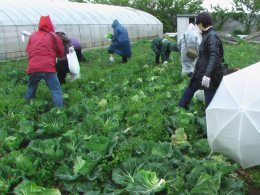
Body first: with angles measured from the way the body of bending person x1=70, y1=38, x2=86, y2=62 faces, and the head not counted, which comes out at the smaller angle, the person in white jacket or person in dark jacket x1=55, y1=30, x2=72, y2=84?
the person in dark jacket

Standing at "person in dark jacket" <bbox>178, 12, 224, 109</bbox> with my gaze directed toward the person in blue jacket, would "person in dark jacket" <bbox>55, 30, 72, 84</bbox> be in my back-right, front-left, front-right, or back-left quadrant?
front-left

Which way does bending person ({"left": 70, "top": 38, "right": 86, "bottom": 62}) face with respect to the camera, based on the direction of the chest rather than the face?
to the viewer's left

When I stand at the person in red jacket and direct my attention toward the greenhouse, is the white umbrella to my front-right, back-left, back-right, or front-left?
back-right

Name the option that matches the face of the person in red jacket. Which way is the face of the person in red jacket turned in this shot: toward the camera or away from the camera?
away from the camera

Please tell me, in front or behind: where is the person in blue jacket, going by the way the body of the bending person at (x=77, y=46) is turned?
behind

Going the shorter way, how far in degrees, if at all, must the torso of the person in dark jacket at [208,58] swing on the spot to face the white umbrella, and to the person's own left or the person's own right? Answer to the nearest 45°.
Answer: approximately 90° to the person's own left

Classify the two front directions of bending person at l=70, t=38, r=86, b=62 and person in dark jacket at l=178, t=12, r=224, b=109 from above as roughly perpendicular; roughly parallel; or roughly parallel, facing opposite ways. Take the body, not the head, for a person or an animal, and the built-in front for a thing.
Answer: roughly parallel

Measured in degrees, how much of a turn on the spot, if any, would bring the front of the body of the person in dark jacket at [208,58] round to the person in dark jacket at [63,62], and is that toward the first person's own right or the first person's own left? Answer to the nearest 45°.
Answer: approximately 45° to the first person's own right

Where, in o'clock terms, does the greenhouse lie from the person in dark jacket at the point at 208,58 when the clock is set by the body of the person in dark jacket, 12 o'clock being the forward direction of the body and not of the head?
The greenhouse is roughly at 2 o'clock from the person in dark jacket.

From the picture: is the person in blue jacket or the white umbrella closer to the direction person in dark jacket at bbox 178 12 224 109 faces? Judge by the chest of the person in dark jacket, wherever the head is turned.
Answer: the person in blue jacket

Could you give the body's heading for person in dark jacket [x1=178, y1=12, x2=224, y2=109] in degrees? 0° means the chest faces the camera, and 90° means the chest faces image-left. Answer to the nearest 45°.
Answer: approximately 90°
